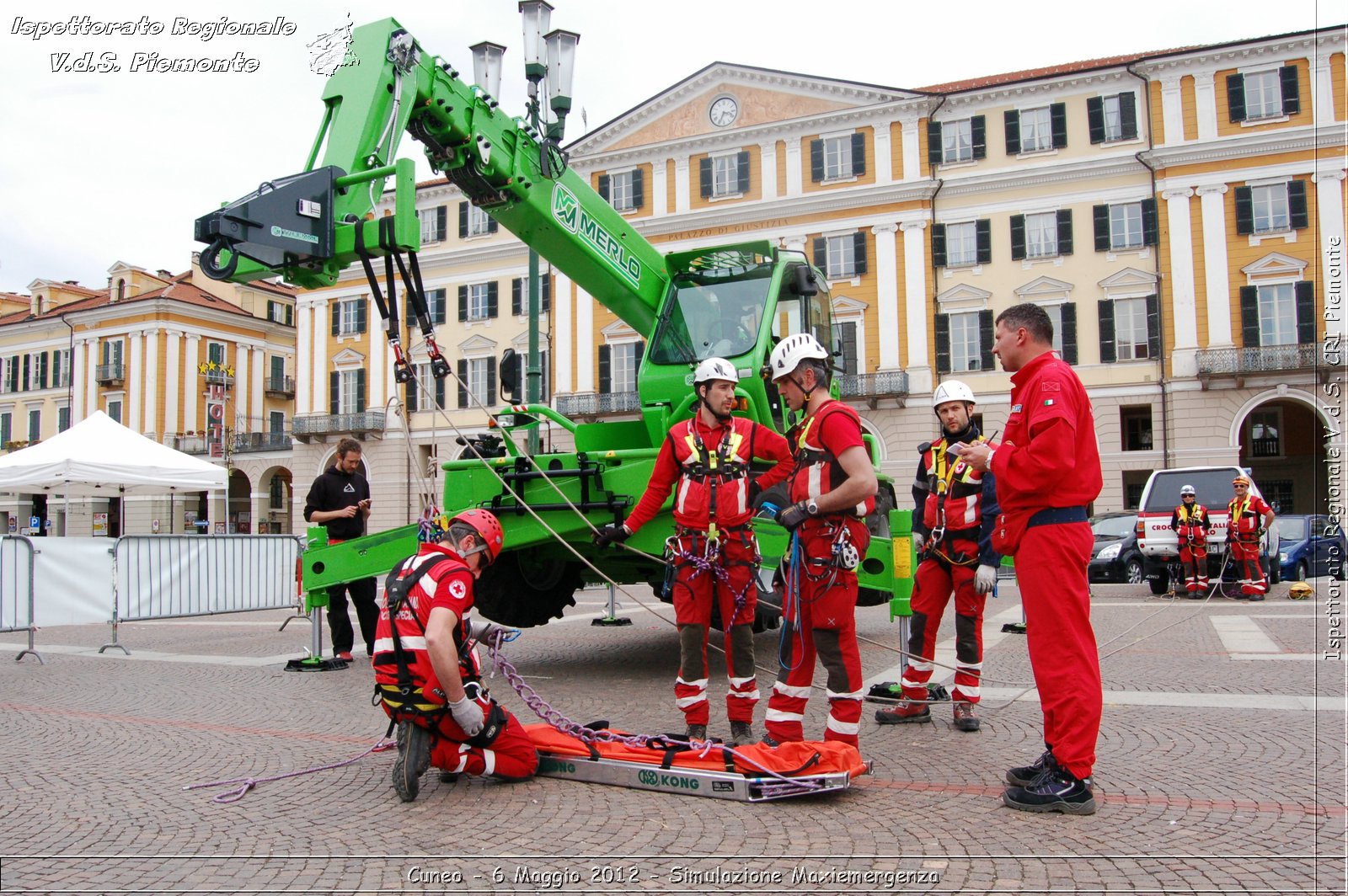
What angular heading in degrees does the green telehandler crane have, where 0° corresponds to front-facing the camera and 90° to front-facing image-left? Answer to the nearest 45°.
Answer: approximately 45°

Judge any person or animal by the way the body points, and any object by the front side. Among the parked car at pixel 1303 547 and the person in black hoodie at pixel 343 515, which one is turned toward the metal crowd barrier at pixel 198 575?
the parked car

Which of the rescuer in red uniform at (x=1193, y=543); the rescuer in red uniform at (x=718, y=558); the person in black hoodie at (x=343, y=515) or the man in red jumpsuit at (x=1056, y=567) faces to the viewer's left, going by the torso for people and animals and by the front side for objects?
the man in red jumpsuit

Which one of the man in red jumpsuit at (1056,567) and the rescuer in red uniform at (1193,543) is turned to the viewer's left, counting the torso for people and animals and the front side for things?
the man in red jumpsuit

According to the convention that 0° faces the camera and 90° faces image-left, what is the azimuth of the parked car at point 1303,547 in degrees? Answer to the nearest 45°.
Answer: approximately 45°

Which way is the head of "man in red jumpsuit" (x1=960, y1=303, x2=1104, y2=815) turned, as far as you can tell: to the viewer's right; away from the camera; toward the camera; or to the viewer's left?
to the viewer's left

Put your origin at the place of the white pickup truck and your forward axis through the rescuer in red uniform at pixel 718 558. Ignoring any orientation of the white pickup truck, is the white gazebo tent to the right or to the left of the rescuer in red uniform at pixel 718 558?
right

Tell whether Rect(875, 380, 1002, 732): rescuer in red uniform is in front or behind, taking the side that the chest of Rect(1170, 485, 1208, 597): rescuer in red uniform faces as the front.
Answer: in front

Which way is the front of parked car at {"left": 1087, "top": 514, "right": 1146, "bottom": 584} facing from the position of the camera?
facing the viewer and to the left of the viewer

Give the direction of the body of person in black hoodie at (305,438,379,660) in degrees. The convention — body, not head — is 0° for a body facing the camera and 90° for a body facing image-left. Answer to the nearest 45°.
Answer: approximately 315°

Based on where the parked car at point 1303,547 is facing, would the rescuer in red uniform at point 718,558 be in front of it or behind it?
in front

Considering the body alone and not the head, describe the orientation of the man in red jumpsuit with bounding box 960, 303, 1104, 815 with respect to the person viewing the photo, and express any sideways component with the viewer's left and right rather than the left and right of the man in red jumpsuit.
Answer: facing to the left of the viewer

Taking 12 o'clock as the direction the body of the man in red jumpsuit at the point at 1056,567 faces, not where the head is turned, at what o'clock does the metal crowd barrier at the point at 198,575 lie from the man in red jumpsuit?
The metal crowd barrier is roughly at 1 o'clock from the man in red jumpsuit.
